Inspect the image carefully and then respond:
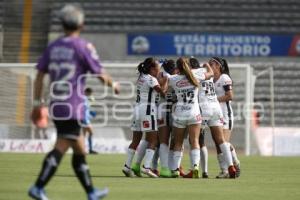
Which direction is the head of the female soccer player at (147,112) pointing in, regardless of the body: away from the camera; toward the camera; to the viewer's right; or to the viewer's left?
to the viewer's right

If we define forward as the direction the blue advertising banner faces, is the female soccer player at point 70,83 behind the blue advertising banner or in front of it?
in front

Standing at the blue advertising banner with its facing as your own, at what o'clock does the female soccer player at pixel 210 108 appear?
The female soccer player is roughly at 12 o'clock from the blue advertising banner.

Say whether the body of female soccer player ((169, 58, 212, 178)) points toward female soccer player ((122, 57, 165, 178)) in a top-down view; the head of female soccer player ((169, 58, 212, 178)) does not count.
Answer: no

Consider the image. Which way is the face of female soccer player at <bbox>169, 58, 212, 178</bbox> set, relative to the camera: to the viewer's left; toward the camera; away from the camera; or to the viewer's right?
away from the camera

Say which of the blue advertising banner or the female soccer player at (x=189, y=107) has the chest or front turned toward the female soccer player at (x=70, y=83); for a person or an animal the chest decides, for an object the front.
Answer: the blue advertising banner

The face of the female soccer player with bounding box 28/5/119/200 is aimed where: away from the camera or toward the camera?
away from the camera

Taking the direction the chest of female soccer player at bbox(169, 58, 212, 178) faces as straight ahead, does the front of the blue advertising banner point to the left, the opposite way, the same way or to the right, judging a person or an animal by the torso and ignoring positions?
the opposite way

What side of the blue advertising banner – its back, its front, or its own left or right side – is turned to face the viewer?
front

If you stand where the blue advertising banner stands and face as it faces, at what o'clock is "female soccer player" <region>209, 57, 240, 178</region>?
The female soccer player is roughly at 12 o'clock from the blue advertising banner.

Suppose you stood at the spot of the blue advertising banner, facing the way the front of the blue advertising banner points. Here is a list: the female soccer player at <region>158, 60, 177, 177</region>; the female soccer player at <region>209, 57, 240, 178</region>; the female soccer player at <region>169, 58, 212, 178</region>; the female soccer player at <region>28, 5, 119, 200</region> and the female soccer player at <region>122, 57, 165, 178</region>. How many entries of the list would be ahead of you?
5

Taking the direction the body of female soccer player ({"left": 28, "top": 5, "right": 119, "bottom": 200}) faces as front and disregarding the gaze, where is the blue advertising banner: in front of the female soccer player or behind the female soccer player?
in front

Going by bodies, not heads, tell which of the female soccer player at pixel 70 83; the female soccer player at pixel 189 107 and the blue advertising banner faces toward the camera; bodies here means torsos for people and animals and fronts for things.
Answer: the blue advertising banner

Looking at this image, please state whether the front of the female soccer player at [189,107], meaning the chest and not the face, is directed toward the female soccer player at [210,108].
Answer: no

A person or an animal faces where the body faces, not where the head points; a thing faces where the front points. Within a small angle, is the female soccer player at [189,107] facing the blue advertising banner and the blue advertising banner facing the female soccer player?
yes

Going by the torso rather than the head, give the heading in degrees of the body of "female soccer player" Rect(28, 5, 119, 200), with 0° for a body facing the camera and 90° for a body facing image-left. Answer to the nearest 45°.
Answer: approximately 225°
